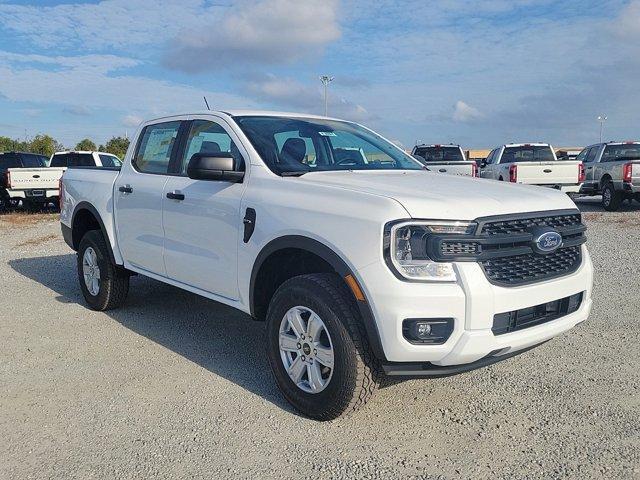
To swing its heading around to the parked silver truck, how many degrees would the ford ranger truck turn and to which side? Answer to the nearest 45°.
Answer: approximately 90° to its left

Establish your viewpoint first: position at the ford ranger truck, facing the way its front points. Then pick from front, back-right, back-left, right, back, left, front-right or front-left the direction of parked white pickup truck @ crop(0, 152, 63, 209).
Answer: back

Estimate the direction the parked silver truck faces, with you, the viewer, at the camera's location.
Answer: facing away from the viewer and to the left of the viewer

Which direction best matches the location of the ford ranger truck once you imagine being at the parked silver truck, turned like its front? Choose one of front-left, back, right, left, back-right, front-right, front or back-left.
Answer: back-left

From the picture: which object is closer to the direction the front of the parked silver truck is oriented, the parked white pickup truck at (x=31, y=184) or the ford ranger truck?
the parked white pickup truck

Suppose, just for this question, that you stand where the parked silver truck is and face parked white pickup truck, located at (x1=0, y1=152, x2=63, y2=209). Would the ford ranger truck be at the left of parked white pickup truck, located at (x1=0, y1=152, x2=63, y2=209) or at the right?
left

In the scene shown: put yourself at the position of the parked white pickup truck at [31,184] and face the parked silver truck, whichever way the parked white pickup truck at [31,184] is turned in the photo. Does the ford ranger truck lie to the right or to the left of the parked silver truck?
right

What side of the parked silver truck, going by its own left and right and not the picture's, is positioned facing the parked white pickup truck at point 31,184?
left

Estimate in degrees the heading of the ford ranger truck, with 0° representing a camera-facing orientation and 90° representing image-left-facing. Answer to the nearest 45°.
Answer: approximately 315°
